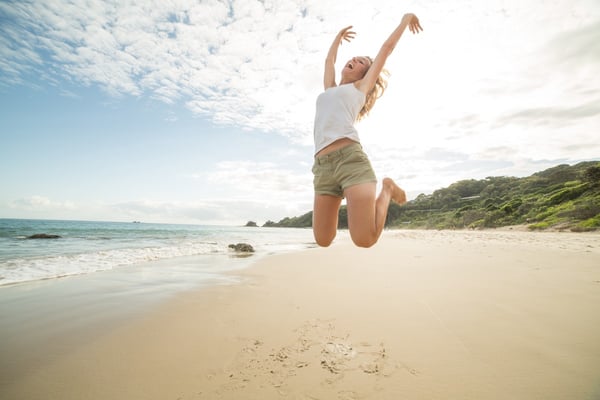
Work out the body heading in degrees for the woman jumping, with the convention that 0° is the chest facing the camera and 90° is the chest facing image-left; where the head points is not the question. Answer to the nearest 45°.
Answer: approximately 45°
